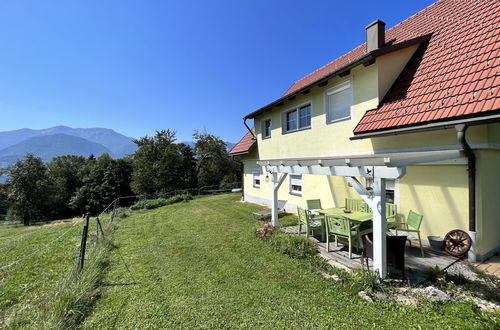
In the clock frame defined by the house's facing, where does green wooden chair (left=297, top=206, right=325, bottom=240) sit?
The green wooden chair is roughly at 1 o'clock from the house.

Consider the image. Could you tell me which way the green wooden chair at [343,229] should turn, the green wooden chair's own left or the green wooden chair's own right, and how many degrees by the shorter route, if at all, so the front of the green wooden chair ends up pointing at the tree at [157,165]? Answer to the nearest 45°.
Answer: approximately 90° to the green wooden chair's own left

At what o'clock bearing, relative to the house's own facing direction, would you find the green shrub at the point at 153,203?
The green shrub is roughly at 2 o'clock from the house.

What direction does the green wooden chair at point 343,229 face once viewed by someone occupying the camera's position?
facing away from the viewer and to the right of the viewer

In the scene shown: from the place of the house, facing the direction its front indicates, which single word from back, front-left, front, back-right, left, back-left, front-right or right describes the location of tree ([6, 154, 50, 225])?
front-right

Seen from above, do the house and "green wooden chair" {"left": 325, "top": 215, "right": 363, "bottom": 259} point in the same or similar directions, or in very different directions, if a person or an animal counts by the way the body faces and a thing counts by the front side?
very different directions

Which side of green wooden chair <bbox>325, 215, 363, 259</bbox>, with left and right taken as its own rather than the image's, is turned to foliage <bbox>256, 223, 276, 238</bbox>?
left

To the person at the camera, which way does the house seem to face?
facing the viewer and to the left of the viewer
